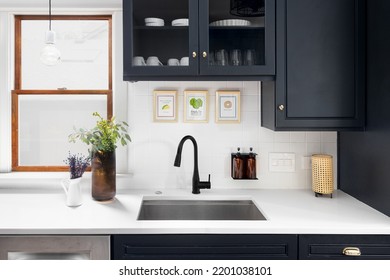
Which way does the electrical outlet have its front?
toward the camera

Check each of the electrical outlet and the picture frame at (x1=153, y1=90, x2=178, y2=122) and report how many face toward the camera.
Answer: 2

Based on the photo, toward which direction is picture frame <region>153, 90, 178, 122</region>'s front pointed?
toward the camera

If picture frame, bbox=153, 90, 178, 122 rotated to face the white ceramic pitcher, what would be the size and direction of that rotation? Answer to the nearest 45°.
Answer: approximately 45° to its right

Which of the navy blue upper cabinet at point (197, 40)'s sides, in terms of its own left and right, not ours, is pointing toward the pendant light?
right

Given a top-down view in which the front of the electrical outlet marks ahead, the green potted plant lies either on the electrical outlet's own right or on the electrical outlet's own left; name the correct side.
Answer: on the electrical outlet's own right

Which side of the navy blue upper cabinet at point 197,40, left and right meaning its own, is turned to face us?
front

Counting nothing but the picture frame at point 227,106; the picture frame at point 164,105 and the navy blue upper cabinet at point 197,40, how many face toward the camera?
3

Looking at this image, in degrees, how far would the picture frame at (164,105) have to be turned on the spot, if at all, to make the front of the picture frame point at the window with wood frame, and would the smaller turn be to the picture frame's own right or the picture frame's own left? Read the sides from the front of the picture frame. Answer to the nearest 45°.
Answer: approximately 90° to the picture frame's own right

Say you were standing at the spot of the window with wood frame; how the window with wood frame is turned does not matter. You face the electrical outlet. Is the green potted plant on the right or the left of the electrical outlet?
right
